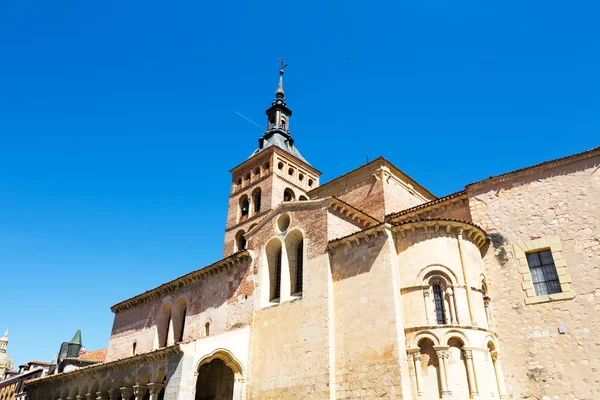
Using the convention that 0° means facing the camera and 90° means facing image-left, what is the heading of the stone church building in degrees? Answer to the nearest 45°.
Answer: approximately 135°
